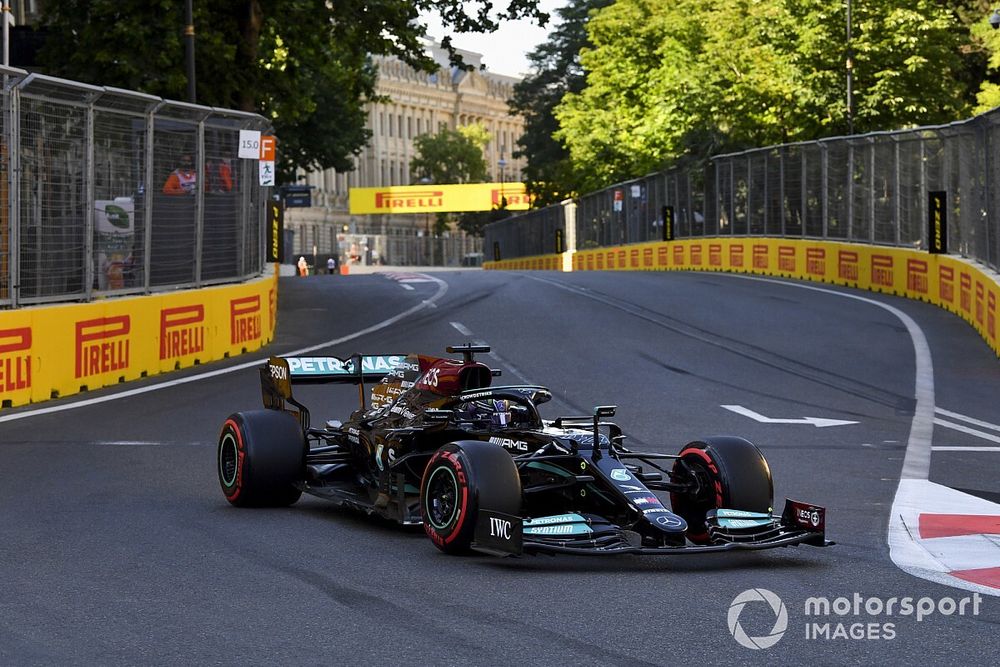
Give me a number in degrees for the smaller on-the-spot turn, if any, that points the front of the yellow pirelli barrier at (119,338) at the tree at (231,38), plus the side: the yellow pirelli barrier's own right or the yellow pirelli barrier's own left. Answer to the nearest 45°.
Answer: approximately 135° to the yellow pirelli barrier's own left

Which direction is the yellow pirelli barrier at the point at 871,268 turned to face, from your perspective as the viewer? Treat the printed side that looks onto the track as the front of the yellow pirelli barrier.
facing the viewer and to the left of the viewer

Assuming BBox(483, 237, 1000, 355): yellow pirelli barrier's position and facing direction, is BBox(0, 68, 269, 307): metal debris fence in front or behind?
in front

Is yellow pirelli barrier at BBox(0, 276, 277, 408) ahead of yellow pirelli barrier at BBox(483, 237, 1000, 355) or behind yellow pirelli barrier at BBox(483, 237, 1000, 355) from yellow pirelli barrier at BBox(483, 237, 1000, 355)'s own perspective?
ahead

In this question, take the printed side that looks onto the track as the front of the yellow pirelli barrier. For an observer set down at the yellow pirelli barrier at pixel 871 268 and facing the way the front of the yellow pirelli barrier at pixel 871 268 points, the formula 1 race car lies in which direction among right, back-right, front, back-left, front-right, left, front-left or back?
front-left

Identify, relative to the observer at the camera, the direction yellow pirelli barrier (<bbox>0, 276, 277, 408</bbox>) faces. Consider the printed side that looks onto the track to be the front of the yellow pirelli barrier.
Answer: facing the viewer and to the right of the viewer

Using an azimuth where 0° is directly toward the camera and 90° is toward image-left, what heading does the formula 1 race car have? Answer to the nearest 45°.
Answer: approximately 315°

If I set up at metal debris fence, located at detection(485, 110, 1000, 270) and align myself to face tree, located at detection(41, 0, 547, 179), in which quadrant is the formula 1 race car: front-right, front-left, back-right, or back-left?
front-left

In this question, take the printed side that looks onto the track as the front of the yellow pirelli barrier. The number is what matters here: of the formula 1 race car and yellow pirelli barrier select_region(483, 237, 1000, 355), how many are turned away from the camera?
0

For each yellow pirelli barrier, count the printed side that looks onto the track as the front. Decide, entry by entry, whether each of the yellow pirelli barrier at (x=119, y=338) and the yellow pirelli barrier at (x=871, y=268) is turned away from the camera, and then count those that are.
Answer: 0

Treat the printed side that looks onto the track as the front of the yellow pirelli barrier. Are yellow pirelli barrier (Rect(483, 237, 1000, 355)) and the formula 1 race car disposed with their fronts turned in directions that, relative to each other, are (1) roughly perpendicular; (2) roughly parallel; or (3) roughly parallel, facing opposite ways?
roughly perpendicular

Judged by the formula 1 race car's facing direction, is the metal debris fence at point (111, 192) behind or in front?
behind
